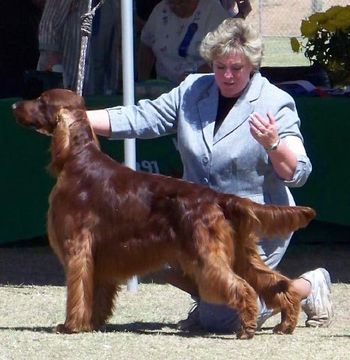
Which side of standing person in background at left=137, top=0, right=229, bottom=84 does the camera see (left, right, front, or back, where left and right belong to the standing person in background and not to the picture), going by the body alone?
front

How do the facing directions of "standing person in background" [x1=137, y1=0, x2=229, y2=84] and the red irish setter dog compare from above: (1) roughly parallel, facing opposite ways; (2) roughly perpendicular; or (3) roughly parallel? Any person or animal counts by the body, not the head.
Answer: roughly perpendicular

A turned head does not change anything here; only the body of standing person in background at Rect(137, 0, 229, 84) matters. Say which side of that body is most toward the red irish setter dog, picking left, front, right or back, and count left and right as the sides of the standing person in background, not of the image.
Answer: front

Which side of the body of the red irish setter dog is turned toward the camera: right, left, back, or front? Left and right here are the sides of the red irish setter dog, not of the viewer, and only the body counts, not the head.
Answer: left

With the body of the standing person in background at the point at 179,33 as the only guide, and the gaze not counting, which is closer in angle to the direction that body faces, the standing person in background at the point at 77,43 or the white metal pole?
the white metal pole

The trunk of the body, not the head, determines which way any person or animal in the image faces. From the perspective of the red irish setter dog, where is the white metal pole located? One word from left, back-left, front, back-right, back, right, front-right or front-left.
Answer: right

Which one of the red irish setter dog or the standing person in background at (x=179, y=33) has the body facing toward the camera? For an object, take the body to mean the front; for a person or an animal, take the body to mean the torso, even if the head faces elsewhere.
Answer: the standing person in background

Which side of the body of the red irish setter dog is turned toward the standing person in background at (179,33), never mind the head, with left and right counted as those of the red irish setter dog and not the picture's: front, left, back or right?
right

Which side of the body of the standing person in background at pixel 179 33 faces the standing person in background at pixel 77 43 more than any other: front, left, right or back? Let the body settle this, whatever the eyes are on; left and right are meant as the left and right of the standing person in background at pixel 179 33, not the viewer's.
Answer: right
